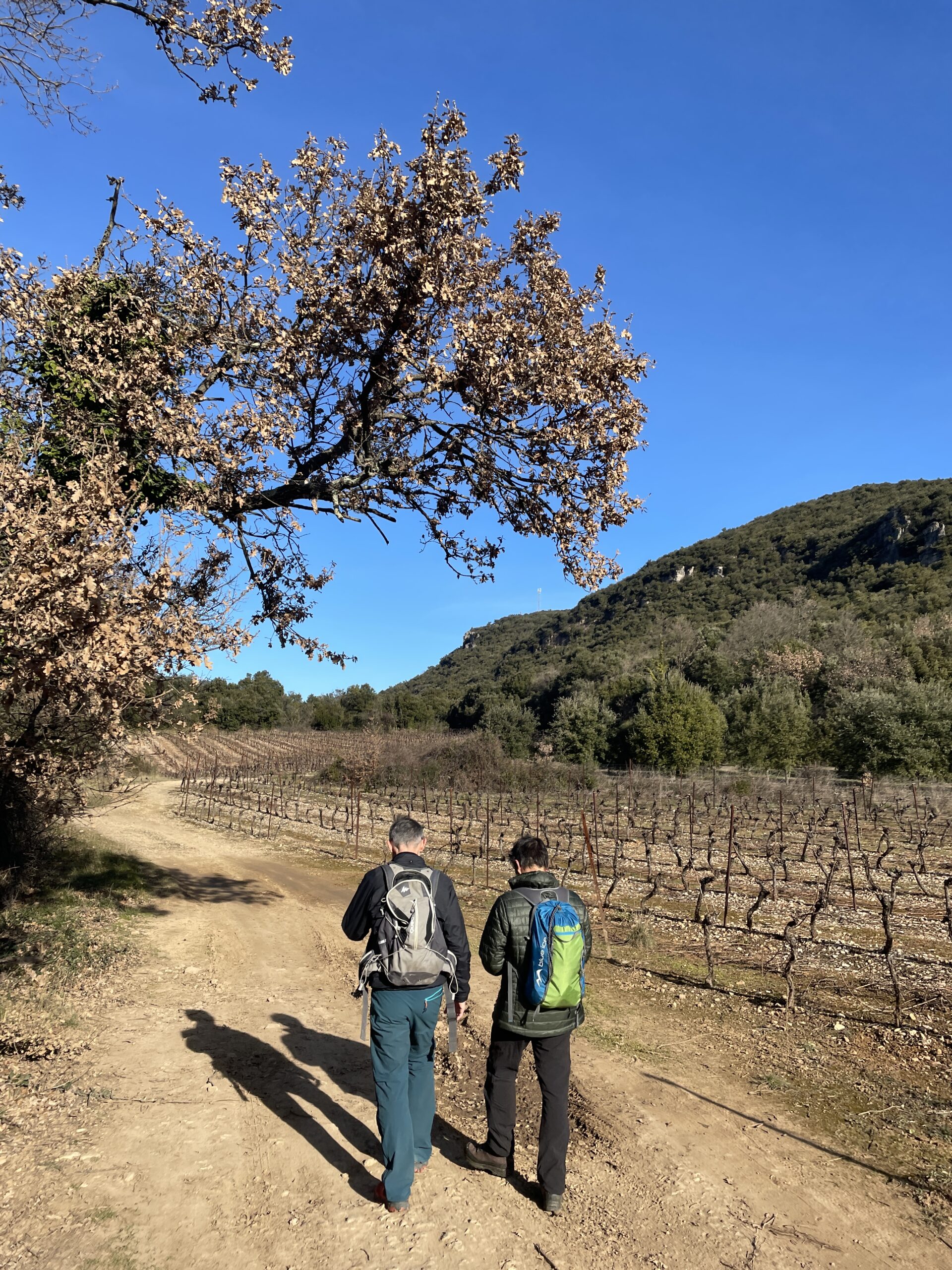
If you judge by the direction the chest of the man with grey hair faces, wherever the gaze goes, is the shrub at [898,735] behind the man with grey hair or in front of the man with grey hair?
in front

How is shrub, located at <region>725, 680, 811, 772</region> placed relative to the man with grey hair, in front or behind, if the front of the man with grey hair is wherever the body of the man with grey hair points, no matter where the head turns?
in front

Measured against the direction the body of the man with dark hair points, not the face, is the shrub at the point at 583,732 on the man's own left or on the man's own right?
on the man's own right

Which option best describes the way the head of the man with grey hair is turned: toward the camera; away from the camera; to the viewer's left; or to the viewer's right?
away from the camera

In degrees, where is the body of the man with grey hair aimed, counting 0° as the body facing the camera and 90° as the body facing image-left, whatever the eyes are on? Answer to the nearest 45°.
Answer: approximately 180°

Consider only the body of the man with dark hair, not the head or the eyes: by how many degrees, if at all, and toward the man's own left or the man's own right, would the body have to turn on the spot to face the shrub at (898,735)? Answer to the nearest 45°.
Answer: approximately 90° to the man's own right

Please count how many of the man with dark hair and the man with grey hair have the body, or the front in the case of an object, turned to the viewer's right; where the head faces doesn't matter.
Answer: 0

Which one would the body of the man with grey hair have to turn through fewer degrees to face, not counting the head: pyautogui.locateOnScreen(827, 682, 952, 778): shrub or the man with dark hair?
the shrub

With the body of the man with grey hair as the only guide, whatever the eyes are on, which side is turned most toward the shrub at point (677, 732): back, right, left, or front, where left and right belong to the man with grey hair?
front

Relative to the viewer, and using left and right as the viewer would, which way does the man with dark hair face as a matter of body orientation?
facing away from the viewer and to the left of the viewer

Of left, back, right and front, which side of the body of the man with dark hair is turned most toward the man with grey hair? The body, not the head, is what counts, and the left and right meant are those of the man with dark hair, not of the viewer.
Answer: left
